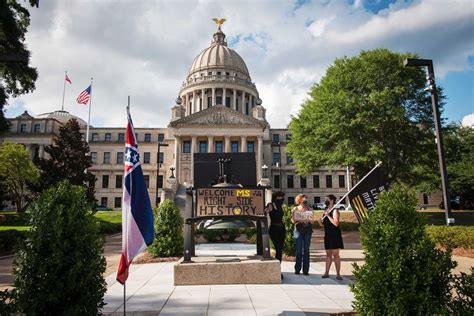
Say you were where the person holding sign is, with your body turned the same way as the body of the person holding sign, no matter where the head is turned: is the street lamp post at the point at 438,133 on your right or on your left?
on your left

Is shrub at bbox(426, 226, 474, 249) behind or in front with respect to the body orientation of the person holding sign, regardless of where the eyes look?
behind

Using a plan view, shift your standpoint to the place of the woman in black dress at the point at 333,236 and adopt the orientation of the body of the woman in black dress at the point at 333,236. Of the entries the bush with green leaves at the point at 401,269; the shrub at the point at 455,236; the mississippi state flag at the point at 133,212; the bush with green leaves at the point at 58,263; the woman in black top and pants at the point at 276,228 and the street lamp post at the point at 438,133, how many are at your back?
2

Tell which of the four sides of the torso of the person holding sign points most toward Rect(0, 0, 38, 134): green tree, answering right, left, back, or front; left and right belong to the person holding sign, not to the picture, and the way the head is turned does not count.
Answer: right

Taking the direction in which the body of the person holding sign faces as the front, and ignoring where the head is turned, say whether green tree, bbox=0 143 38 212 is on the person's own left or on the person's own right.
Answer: on the person's own right

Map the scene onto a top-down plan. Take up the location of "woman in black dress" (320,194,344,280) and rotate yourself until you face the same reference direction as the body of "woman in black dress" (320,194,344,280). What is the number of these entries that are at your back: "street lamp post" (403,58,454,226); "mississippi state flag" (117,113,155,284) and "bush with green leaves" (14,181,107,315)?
1

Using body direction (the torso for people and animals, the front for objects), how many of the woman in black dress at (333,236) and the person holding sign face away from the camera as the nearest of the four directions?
0

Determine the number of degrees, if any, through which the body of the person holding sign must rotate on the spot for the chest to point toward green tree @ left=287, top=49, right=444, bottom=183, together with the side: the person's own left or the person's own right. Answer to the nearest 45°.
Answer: approximately 180°

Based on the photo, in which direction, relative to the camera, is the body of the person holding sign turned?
toward the camera

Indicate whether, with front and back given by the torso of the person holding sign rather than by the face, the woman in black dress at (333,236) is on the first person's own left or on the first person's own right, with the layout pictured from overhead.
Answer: on the first person's own left

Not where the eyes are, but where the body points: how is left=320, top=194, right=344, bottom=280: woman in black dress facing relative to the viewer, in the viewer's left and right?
facing the viewer and to the left of the viewer

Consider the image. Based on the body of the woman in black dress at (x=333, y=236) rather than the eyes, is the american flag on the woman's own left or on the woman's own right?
on the woman's own right

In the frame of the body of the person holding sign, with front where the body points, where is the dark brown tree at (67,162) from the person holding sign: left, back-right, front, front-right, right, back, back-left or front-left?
back-right

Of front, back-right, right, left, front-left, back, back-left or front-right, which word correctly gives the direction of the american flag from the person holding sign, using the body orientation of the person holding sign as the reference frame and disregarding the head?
back-right

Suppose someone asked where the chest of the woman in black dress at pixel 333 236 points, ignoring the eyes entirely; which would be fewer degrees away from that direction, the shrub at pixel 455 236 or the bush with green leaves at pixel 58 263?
the bush with green leaves

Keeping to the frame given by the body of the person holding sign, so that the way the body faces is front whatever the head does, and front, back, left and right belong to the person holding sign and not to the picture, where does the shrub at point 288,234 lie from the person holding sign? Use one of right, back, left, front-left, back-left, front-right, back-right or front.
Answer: back
